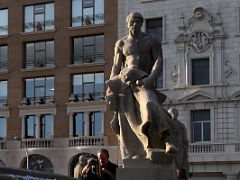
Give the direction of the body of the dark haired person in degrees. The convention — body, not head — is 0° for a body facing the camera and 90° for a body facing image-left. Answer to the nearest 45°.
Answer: approximately 45°

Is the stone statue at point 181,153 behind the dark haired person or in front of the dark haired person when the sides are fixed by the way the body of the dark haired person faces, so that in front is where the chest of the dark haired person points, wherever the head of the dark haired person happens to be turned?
behind
